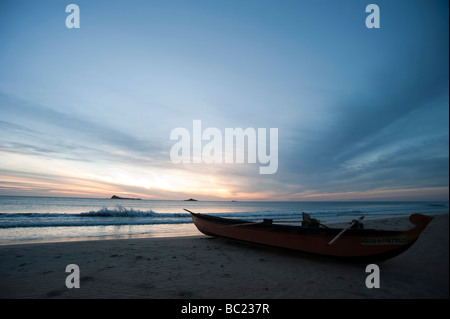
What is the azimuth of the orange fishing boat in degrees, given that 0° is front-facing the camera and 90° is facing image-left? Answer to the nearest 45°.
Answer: approximately 315°
